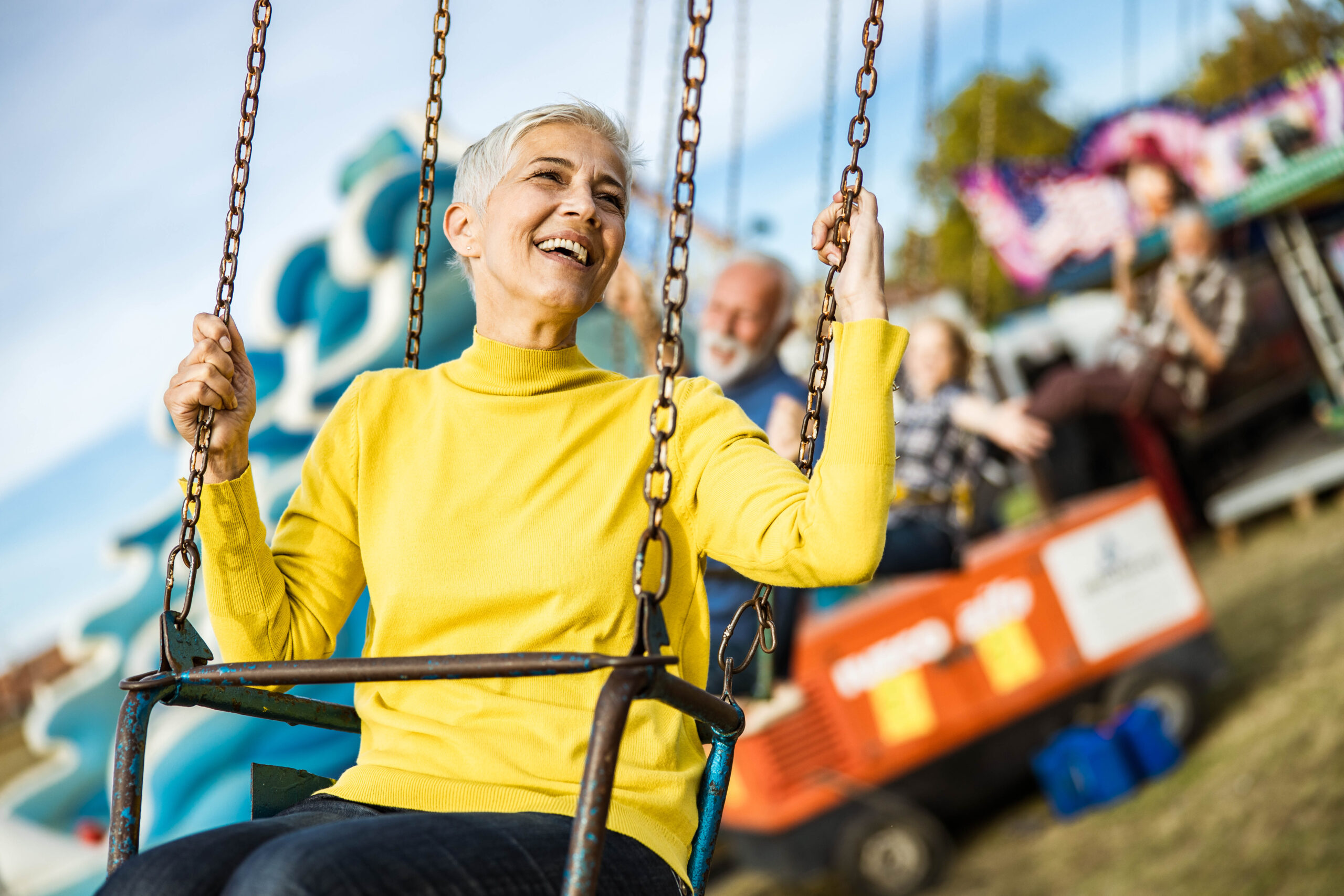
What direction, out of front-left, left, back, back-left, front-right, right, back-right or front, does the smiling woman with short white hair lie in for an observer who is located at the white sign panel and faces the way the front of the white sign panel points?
front

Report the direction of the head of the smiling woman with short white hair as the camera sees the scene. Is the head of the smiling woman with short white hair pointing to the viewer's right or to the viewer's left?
to the viewer's right

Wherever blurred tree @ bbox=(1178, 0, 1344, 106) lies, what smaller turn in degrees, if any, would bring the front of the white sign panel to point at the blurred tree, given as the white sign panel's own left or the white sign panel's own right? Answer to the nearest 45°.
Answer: approximately 180°

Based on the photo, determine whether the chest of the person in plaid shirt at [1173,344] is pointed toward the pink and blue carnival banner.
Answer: no

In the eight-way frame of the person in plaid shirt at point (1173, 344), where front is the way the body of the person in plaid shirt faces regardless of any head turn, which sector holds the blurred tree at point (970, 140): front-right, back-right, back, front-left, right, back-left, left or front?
back-right

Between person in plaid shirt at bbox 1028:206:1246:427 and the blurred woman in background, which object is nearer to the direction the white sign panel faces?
the blurred woman in background

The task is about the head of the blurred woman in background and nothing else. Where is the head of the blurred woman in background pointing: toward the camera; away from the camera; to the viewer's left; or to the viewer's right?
toward the camera

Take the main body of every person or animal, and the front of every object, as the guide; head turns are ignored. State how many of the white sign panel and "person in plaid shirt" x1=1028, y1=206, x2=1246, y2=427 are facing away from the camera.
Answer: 0

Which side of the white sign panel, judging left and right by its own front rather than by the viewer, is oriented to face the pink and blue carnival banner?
back

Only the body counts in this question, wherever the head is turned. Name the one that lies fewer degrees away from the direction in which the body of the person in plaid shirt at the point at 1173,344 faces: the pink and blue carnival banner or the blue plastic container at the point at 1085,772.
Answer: the blue plastic container

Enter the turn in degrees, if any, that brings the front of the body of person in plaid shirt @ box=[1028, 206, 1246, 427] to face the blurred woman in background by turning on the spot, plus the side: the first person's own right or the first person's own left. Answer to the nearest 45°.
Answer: approximately 45° to the first person's own left

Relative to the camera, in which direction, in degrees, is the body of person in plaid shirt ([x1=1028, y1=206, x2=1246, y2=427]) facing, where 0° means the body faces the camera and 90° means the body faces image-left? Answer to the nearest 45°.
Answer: approximately 45°
